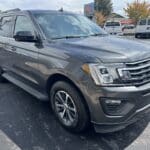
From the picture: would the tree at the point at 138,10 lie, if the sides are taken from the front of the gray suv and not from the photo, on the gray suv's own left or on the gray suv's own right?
on the gray suv's own left
